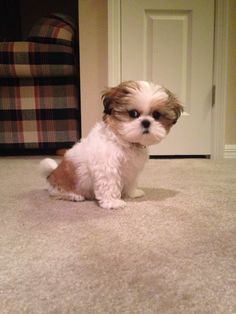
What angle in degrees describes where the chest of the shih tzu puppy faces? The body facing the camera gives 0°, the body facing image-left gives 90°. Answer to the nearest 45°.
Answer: approximately 315°

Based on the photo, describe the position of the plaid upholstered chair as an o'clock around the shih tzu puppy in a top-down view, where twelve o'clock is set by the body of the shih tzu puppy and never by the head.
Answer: The plaid upholstered chair is roughly at 7 o'clock from the shih tzu puppy.

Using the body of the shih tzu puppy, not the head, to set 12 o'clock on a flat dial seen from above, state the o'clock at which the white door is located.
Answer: The white door is roughly at 8 o'clock from the shih tzu puppy.
